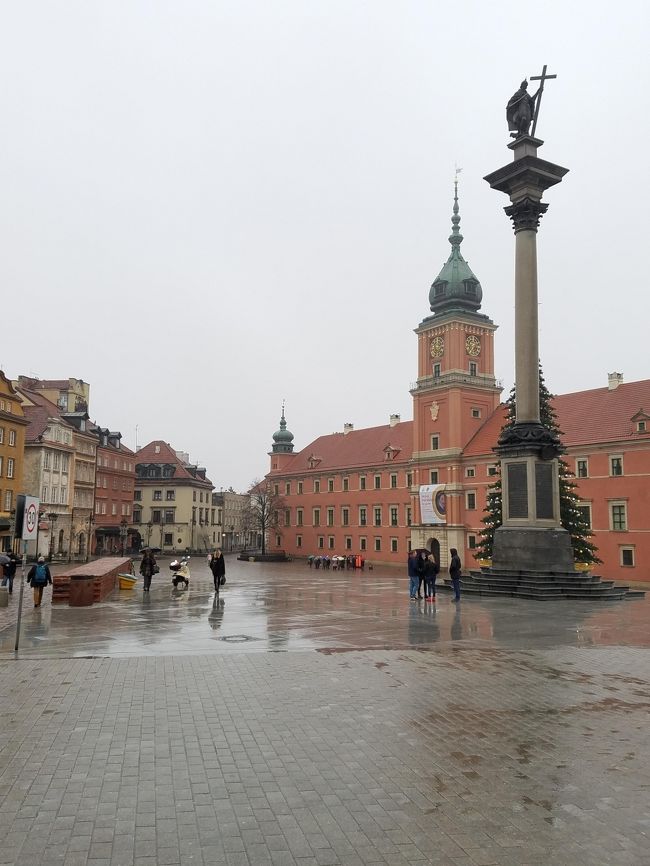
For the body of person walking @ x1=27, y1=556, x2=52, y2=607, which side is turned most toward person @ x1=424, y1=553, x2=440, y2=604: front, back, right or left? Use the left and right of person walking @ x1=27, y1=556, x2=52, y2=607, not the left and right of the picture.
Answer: right

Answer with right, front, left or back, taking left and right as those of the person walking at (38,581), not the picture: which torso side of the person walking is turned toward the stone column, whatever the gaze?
right

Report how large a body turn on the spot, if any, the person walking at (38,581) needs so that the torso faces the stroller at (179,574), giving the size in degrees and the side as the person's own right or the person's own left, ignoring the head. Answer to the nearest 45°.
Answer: approximately 45° to the person's own right

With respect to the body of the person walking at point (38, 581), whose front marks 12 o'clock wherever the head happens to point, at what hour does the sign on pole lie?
The sign on pole is roughly at 6 o'clock from the person walking.

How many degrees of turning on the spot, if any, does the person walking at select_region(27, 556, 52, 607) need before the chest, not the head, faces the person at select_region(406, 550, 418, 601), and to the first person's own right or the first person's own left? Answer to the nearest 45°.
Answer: approximately 90° to the first person's own right

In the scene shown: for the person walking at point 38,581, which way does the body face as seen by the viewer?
away from the camera
